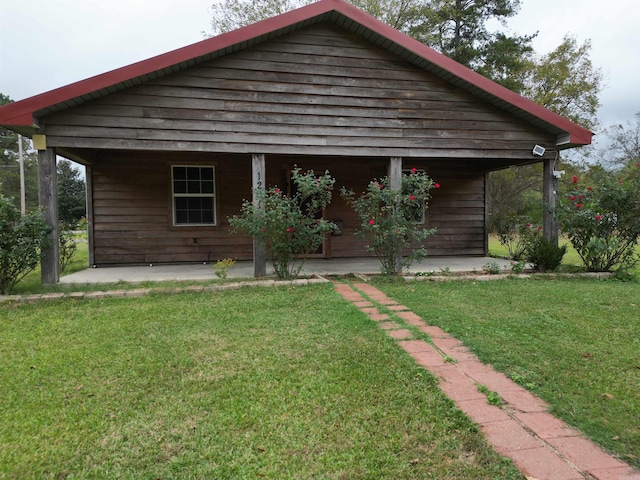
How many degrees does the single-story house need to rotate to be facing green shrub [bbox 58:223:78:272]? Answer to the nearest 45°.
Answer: approximately 90° to its right

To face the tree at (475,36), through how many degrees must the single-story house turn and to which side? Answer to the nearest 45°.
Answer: approximately 135° to its left

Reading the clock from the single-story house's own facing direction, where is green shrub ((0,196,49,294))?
The green shrub is roughly at 2 o'clock from the single-story house.

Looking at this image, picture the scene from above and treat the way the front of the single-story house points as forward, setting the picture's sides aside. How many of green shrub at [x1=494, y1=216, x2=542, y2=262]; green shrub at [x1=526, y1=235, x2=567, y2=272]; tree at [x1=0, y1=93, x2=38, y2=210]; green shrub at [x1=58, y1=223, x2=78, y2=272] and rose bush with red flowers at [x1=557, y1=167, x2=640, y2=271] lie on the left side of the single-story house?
3

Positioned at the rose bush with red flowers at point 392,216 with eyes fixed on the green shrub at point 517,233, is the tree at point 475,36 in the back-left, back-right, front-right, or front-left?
front-left

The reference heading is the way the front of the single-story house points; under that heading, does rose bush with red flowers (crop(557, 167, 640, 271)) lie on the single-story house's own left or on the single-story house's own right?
on the single-story house's own left

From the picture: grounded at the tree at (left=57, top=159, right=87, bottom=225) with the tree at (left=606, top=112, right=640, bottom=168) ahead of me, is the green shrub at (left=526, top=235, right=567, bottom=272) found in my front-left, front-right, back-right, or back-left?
front-right

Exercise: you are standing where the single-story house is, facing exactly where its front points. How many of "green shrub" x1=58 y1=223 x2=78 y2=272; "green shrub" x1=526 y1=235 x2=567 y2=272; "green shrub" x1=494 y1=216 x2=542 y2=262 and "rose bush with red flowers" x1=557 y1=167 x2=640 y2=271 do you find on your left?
3

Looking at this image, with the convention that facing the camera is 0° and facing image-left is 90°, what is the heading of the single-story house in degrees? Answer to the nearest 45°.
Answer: approximately 0°

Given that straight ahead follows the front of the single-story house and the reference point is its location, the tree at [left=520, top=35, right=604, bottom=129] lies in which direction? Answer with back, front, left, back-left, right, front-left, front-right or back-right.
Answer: back-left

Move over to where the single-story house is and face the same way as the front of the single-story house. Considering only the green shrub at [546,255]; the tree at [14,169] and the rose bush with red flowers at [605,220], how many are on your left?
2

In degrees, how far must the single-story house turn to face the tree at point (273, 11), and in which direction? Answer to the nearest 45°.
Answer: approximately 180°

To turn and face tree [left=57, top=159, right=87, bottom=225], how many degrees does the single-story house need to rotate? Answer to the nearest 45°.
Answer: approximately 135° to its right

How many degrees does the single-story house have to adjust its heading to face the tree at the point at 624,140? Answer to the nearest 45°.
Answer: approximately 135° to its left

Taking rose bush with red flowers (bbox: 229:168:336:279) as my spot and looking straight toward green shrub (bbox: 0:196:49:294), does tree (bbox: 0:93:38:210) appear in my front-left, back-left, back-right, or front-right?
front-right

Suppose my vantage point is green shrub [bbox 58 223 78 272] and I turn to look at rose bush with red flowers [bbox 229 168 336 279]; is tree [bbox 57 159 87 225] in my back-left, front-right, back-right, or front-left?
back-left
